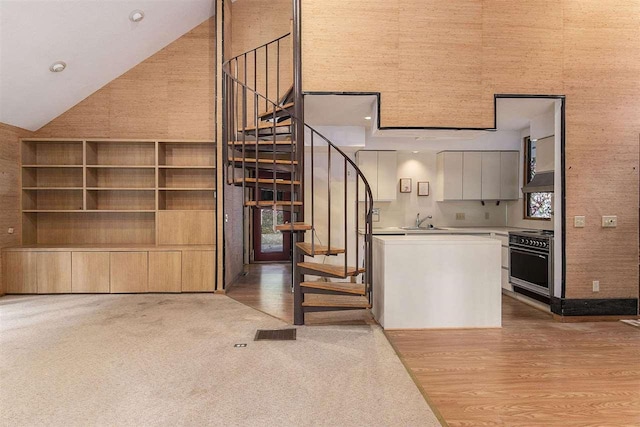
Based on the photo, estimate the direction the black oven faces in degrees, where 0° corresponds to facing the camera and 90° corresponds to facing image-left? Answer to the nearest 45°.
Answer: approximately 45°

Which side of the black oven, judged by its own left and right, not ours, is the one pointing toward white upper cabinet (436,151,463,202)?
right

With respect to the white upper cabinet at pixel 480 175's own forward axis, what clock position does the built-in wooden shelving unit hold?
The built-in wooden shelving unit is roughly at 2 o'clock from the white upper cabinet.

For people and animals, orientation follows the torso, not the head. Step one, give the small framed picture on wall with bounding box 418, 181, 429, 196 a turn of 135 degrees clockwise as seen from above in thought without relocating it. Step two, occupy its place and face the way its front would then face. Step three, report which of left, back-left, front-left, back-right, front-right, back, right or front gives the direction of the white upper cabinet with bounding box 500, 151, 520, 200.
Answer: back-right

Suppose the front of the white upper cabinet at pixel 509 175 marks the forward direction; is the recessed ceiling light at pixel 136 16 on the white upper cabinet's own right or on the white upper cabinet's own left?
on the white upper cabinet's own right

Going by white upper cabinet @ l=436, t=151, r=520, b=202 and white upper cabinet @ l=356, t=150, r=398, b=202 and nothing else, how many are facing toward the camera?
2

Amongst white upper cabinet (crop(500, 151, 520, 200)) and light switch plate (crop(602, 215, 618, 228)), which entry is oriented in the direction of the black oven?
the white upper cabinet

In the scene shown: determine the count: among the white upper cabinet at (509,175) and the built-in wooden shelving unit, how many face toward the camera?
2
